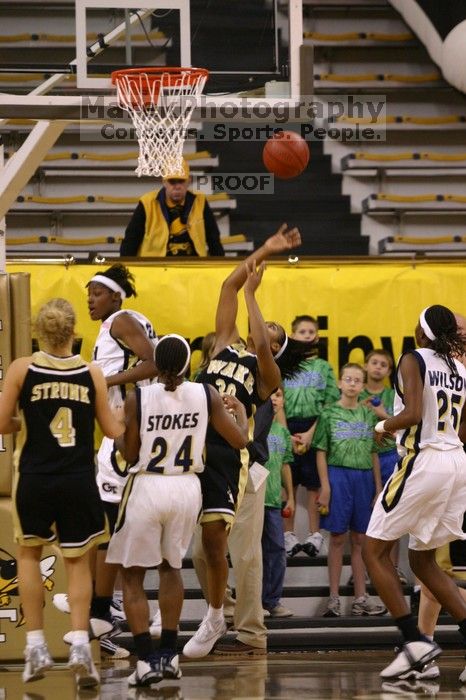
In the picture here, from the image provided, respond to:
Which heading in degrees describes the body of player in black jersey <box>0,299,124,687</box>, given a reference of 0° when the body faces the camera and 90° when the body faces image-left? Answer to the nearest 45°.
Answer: approximately 180°

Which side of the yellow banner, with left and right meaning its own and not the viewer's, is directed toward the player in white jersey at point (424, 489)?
front

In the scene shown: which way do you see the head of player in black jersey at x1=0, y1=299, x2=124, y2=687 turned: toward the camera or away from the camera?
away from the camera

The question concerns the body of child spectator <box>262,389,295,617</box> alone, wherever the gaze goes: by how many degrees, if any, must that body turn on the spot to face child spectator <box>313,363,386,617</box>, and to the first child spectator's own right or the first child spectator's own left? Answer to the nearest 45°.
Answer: approximately 135° to the first child spectator's own left

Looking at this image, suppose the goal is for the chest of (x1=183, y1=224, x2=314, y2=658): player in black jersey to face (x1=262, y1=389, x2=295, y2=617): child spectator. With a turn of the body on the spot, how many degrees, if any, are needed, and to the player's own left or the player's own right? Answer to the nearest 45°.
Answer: approximately 135° to the player's own right

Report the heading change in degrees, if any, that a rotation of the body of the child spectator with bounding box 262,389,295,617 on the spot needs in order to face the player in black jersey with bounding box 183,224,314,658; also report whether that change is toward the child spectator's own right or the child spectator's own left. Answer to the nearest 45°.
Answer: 0° — they already face them

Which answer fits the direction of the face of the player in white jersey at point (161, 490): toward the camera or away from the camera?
away from the camera

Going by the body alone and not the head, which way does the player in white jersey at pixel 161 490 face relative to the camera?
away from the camera

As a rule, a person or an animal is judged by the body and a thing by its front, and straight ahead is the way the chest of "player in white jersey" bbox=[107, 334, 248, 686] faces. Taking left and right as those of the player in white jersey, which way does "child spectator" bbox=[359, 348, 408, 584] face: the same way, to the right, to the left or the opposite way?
the opposite way
